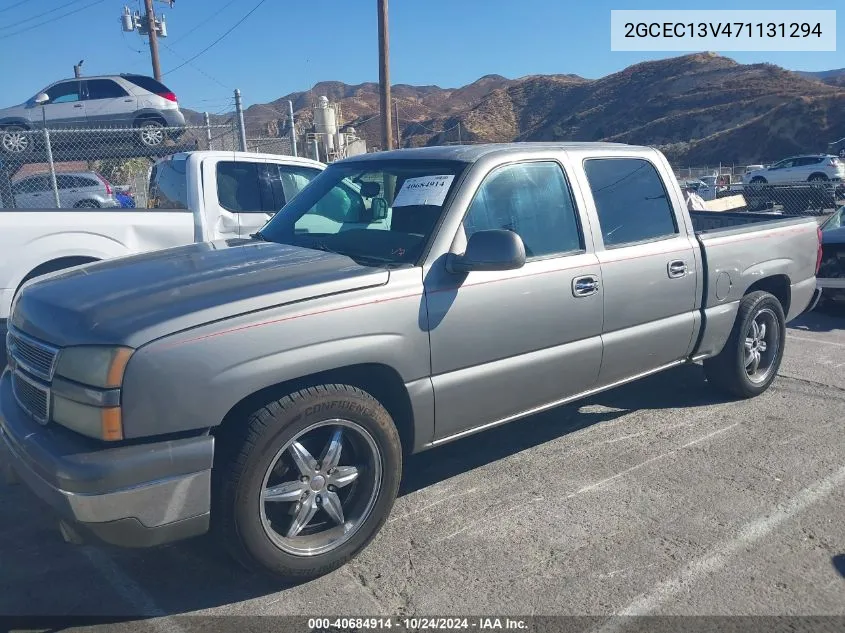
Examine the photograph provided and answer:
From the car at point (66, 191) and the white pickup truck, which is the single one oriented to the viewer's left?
the car

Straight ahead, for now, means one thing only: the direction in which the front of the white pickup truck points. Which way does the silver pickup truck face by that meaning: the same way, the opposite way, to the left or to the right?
the opposite way

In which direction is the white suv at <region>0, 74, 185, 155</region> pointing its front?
to the viewer's left

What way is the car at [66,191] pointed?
to the viewer's left

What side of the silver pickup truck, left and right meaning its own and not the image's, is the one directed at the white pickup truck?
right

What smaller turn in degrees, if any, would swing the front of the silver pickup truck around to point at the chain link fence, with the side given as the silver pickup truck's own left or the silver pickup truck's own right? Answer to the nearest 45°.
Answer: approximately 90° to the silver pickup truck's own right

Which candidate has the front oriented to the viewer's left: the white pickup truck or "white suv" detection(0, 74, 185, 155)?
the white suv

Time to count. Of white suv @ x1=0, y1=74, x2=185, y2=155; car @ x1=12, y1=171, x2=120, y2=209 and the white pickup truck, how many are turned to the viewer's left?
2

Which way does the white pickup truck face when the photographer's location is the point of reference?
facing away from the viewer and to the right of the viewer
